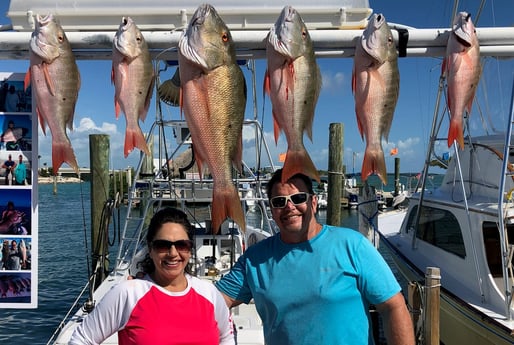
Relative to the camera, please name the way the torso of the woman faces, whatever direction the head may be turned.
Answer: toward the camera

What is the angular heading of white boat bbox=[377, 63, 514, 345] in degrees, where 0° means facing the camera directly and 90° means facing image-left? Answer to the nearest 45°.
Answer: approximately 135°

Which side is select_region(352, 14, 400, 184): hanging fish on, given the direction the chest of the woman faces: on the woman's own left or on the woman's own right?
on the woman's own left

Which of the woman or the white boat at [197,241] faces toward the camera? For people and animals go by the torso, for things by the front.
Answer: the woman

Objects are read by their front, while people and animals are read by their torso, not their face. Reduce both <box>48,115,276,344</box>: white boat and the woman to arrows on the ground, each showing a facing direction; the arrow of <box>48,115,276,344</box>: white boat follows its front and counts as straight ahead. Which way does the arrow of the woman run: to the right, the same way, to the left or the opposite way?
the opposite way

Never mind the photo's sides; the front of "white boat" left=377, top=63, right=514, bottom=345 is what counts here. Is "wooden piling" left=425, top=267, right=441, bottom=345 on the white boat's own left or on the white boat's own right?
on the white boat's own left

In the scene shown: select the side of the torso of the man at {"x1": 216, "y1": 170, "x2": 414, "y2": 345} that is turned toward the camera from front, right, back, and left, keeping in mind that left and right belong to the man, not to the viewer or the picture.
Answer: front

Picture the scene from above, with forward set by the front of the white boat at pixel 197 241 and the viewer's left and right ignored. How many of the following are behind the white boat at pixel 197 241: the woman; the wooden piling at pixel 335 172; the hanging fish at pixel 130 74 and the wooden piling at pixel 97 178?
2

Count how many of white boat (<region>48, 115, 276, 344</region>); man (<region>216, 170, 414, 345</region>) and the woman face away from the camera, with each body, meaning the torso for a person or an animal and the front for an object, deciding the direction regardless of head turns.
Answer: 1

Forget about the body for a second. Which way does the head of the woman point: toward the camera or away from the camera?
toward the camera
